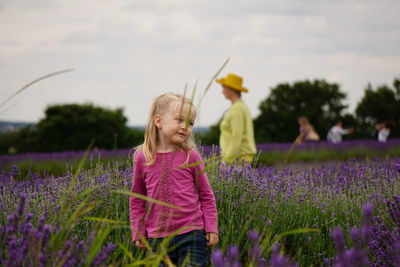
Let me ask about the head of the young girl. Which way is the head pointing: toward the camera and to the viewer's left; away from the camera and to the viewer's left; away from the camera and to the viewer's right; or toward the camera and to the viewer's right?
toward the camera and to the viewer's right

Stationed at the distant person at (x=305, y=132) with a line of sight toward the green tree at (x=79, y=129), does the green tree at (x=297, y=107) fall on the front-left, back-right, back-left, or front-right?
front-right

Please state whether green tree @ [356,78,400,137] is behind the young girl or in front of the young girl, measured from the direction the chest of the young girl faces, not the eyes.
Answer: behind

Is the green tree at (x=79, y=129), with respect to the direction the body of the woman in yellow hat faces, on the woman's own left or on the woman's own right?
on the woman's own right

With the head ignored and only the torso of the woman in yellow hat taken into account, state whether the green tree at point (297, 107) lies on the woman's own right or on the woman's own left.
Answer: on the woman's own right

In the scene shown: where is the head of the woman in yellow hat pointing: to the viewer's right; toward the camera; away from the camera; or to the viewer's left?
to the viewer's left

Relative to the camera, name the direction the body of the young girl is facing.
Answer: toward the camera

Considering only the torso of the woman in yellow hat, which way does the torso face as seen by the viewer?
to the viewer's left

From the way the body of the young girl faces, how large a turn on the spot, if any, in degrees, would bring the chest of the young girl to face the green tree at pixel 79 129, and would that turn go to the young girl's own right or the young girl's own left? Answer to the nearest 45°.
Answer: approximately 180°

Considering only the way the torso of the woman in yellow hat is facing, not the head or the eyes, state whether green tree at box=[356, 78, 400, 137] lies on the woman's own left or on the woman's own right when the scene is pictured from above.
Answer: on the woman's own right
